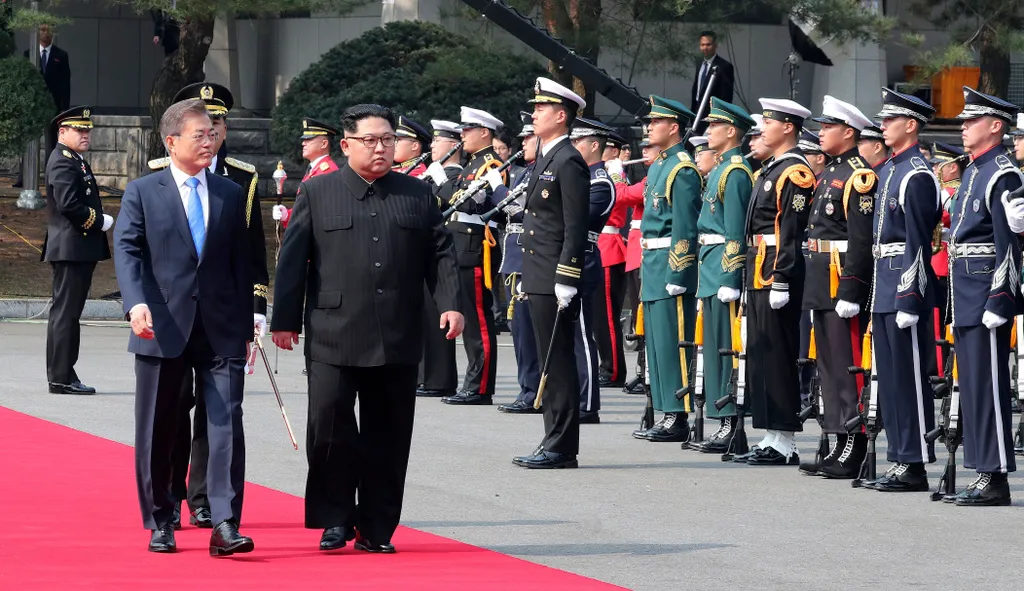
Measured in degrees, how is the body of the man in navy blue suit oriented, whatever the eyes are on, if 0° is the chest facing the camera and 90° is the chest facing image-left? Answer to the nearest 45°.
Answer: approximately 0°

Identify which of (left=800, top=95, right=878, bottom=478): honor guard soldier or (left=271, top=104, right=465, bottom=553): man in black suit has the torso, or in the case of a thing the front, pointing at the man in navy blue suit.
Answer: the honor guard soldier

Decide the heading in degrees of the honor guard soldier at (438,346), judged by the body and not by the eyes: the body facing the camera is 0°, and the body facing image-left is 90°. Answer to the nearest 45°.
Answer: approximately 90°

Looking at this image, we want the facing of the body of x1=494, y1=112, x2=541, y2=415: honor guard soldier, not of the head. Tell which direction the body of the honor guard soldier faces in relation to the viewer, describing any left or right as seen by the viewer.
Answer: facing to the left of the viewer

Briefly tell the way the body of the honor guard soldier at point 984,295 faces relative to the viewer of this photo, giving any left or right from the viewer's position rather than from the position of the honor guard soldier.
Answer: facing to the left of the viewer

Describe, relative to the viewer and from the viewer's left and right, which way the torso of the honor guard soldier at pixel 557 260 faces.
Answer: facing to the left of the viewer

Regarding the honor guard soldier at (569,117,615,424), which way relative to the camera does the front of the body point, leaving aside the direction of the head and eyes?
to the viewer's left
